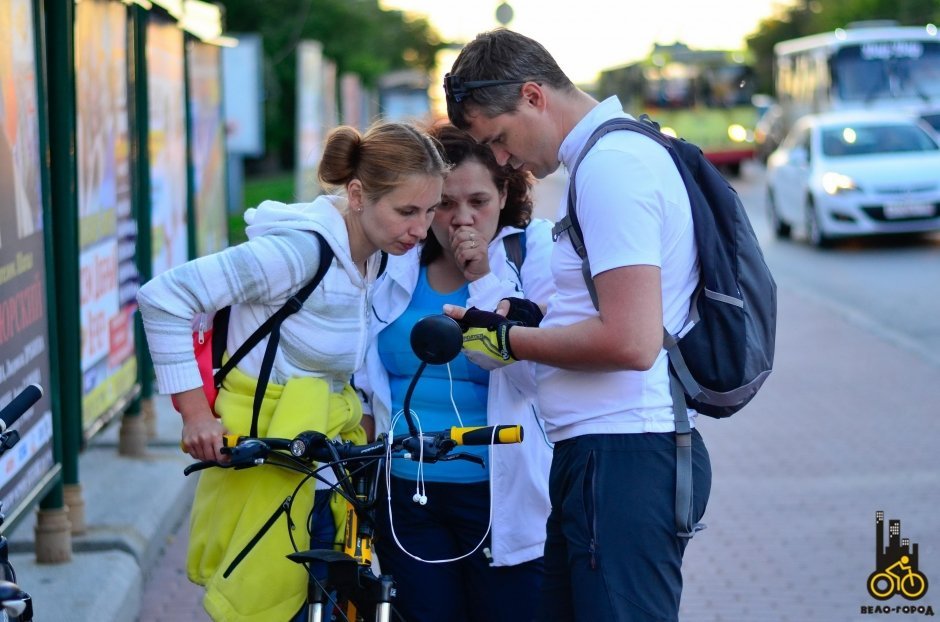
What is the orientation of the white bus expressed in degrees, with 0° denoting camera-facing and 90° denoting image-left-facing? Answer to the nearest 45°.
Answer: approximately 315°

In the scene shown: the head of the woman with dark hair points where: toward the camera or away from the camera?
toward the camera

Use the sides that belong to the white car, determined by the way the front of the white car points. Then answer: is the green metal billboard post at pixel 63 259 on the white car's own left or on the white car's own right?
on the white car's own right

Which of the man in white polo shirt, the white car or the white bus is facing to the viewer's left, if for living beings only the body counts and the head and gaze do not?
the man in white polo shirt

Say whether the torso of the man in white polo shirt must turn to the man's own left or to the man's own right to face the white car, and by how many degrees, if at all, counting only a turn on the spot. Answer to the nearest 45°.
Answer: approximately 90° to the man's own right

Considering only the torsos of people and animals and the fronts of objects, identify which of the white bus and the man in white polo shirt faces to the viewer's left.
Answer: the man in white polo shirt

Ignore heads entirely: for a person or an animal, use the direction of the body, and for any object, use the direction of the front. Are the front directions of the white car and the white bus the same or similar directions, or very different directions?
same or similar directions

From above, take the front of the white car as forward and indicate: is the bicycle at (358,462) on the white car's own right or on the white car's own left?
on the white car's own right

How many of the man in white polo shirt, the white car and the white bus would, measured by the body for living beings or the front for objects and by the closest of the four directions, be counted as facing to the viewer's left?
1

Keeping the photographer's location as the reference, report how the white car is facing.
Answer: facing the viewer and to the right of the viewer

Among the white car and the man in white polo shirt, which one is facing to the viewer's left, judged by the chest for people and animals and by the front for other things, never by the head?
the man in white polo shirt

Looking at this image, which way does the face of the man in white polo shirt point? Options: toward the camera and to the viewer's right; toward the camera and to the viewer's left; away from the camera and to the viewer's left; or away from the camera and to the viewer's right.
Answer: toward the camera and to the viewer's left

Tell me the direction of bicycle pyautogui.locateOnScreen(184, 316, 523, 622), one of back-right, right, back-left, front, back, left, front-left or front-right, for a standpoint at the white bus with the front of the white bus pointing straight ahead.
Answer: front-right

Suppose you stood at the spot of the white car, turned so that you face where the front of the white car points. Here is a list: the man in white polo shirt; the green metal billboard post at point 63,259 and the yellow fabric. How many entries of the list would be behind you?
0

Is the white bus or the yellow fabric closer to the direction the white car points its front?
the yellow fabric

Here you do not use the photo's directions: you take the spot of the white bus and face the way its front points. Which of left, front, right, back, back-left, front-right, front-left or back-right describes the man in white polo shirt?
front-right

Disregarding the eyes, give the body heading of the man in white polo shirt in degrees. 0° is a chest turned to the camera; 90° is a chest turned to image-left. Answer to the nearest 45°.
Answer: approximately 90°

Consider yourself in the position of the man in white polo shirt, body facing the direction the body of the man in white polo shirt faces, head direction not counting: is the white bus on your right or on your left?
on your right

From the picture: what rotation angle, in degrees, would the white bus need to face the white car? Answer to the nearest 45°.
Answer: approximately 45° to its right
